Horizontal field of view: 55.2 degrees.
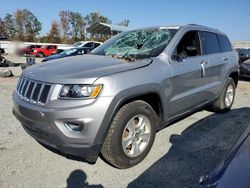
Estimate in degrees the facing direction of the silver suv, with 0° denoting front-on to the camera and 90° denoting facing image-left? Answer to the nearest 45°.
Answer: approximately 45°

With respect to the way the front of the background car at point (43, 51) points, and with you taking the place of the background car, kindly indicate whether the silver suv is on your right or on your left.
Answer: on your left

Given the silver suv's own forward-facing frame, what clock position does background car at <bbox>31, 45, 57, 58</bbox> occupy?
The background car is roughly at 4 o'clock from the silver suv.

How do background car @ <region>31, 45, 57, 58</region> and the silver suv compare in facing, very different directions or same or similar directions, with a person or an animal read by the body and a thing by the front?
same or similar directions

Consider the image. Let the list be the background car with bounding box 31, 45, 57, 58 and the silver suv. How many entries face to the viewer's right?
0

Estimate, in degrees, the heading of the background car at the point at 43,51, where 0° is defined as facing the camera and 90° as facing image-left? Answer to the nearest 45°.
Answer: approximately 45°
